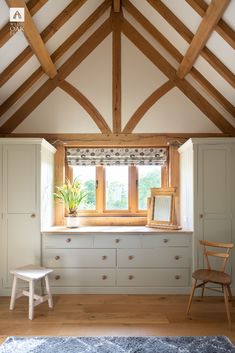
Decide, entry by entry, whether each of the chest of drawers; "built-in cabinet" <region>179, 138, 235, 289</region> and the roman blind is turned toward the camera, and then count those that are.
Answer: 3

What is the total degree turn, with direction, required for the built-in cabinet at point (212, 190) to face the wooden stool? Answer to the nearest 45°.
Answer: approximately 45° to its right

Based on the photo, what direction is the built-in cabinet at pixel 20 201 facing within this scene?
toward the camera

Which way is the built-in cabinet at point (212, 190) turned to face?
toward the camera

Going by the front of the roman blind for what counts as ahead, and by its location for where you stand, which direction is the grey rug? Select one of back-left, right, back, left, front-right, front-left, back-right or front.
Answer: front

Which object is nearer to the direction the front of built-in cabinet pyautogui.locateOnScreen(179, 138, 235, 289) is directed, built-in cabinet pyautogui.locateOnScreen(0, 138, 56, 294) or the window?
the built-in cabinet

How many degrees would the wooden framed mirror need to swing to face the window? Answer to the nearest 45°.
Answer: approximately 135° to its right

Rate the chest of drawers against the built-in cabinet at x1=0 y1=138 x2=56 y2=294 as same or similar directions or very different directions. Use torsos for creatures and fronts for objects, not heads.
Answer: same or similar directions

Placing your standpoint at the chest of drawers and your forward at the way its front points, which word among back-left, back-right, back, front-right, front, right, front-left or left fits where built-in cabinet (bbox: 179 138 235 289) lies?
left

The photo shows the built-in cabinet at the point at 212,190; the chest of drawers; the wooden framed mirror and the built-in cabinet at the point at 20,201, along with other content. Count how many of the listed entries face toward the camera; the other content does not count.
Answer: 4

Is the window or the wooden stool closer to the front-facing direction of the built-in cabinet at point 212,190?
the wooden stool

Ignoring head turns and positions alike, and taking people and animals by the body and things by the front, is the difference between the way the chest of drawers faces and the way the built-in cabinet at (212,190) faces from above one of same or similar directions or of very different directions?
same or similar directions

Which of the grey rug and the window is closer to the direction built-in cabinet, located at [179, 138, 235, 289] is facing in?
the grey rug
